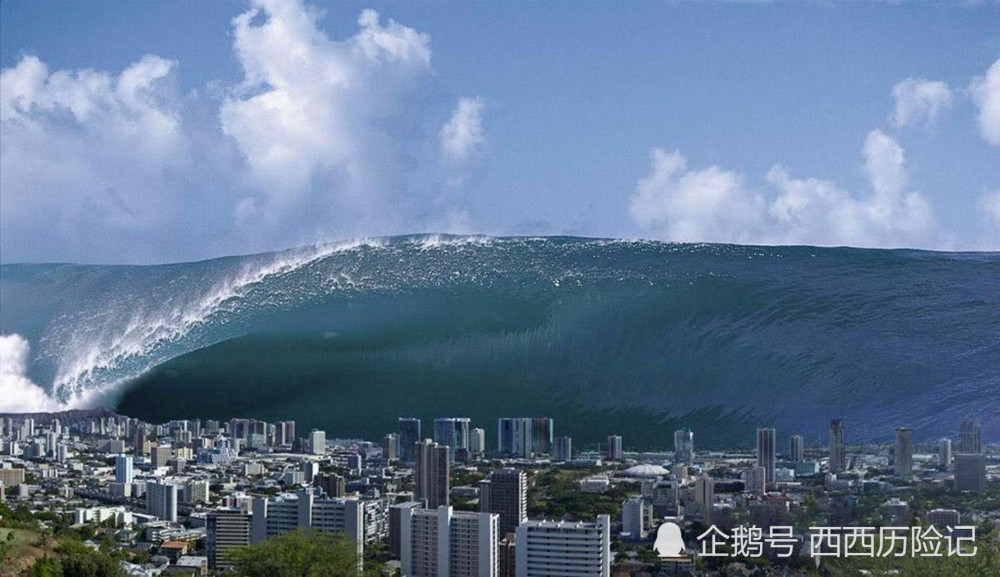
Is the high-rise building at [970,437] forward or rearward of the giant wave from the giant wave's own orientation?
forward

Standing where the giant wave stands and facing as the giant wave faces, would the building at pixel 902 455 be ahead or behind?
ahead

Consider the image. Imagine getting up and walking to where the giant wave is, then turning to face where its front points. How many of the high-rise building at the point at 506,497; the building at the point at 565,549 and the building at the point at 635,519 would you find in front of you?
3

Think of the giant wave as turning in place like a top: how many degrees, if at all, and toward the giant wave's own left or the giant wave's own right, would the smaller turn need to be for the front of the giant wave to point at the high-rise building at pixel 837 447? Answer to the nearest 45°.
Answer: approximately 45° to the giant wave's own left

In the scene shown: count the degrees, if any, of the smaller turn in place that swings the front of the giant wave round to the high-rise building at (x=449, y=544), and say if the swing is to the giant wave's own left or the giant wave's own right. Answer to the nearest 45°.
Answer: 0° — it already faces it

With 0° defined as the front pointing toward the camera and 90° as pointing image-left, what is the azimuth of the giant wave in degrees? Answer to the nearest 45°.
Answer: approximately 0°

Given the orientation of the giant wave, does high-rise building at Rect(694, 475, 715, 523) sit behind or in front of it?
in front
